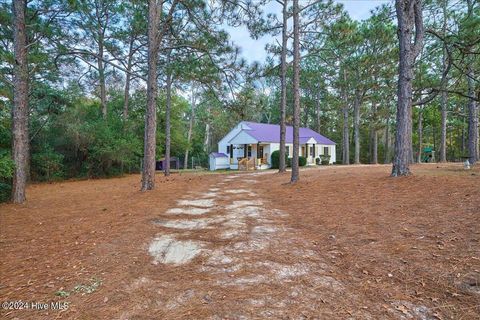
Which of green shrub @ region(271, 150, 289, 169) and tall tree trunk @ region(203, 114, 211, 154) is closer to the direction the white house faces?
the green shrub

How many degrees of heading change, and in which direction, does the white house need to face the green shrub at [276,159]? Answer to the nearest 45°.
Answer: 0° — it already faces it

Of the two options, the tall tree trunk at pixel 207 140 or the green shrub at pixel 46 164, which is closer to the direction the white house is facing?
the green shrub

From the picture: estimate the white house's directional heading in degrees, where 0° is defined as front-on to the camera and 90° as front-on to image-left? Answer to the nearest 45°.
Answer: approximately 315°

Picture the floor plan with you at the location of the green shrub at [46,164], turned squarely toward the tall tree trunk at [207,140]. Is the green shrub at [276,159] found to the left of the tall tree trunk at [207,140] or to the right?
right

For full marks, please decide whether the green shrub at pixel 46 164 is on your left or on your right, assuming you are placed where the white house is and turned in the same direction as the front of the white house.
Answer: on your right
